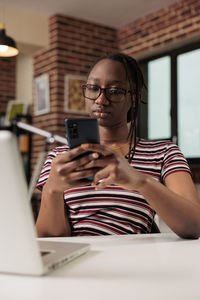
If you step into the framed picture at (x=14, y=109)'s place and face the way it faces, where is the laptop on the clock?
The laptop is roughly at 12 o'clock from the framed picture.

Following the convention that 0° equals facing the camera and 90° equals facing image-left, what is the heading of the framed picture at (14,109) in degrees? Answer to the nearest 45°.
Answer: approximately 0°

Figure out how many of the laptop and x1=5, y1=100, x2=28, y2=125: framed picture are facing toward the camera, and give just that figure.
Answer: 1

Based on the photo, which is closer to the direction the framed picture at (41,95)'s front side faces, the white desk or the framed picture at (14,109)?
the white desk

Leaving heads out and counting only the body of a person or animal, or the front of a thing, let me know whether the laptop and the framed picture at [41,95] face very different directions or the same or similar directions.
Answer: very different directions

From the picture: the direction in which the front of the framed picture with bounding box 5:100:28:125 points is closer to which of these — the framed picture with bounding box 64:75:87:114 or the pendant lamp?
the pendant lamp

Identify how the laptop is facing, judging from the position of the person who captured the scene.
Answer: facing away from the viewer and to the right of the viewer
